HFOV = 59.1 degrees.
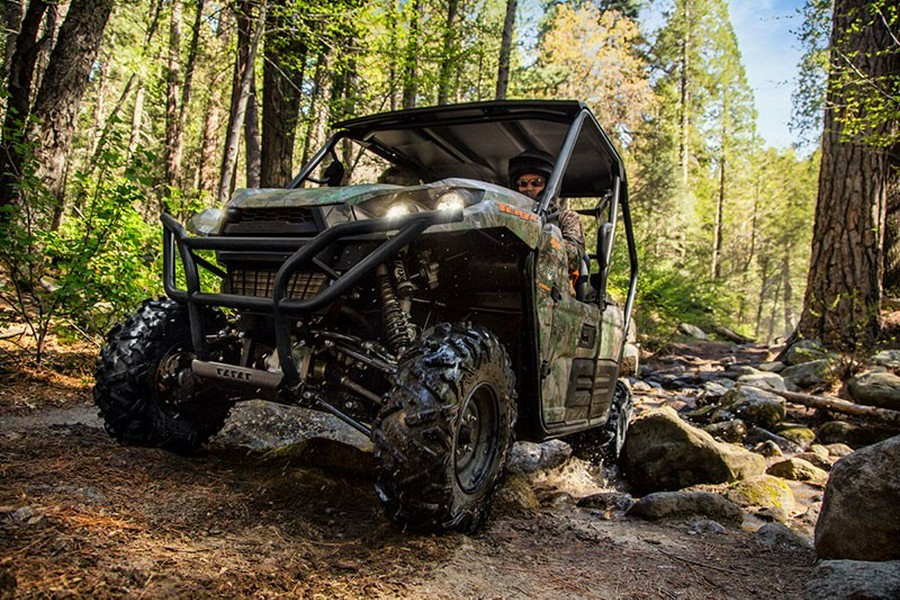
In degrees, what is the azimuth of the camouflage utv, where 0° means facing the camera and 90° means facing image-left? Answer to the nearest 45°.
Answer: approximately 45°

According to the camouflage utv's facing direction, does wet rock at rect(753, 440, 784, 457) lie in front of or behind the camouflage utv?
behind

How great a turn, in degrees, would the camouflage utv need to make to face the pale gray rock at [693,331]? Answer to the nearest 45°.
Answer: approximately 180°

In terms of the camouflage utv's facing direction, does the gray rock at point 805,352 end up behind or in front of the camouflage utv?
behind
